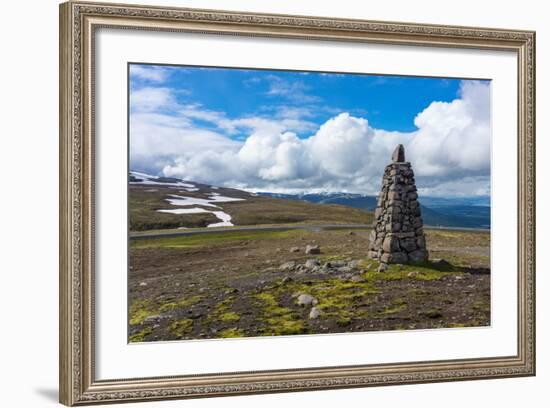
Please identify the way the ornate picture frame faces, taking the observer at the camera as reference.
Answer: facing the viewer and to the right of the viewer
